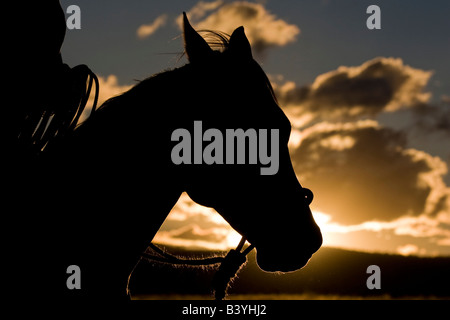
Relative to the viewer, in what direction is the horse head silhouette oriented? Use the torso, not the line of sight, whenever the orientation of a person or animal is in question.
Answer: to the viewer's right
